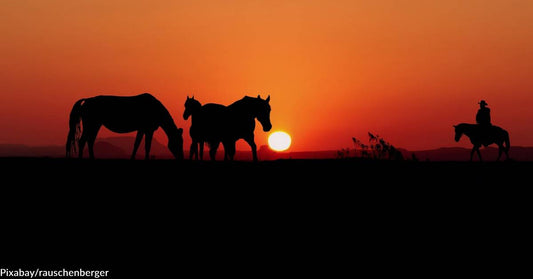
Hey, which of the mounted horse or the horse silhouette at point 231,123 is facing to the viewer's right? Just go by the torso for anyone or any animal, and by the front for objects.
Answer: the horse silhouette

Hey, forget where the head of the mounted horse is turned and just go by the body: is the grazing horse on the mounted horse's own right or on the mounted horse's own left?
on the mounted horse's own left

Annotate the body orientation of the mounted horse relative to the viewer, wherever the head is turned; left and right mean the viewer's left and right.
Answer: facing to the left of the viewer

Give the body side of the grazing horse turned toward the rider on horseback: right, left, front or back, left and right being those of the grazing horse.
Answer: front

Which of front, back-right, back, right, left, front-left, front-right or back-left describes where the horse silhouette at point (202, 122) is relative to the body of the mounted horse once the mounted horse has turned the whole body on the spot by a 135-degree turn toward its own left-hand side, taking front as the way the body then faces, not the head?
right

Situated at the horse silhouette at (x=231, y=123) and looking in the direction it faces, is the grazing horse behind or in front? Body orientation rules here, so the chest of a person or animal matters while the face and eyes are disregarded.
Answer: behind

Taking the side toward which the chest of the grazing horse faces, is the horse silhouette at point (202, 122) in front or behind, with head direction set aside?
in front

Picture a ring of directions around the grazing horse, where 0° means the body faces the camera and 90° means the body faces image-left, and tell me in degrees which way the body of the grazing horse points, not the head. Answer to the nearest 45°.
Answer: approximately 270°

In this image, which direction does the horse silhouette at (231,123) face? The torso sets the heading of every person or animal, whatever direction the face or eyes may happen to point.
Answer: to the viewer's right

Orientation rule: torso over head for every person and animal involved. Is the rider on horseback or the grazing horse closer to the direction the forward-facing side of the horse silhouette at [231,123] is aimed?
the rider on horseback
